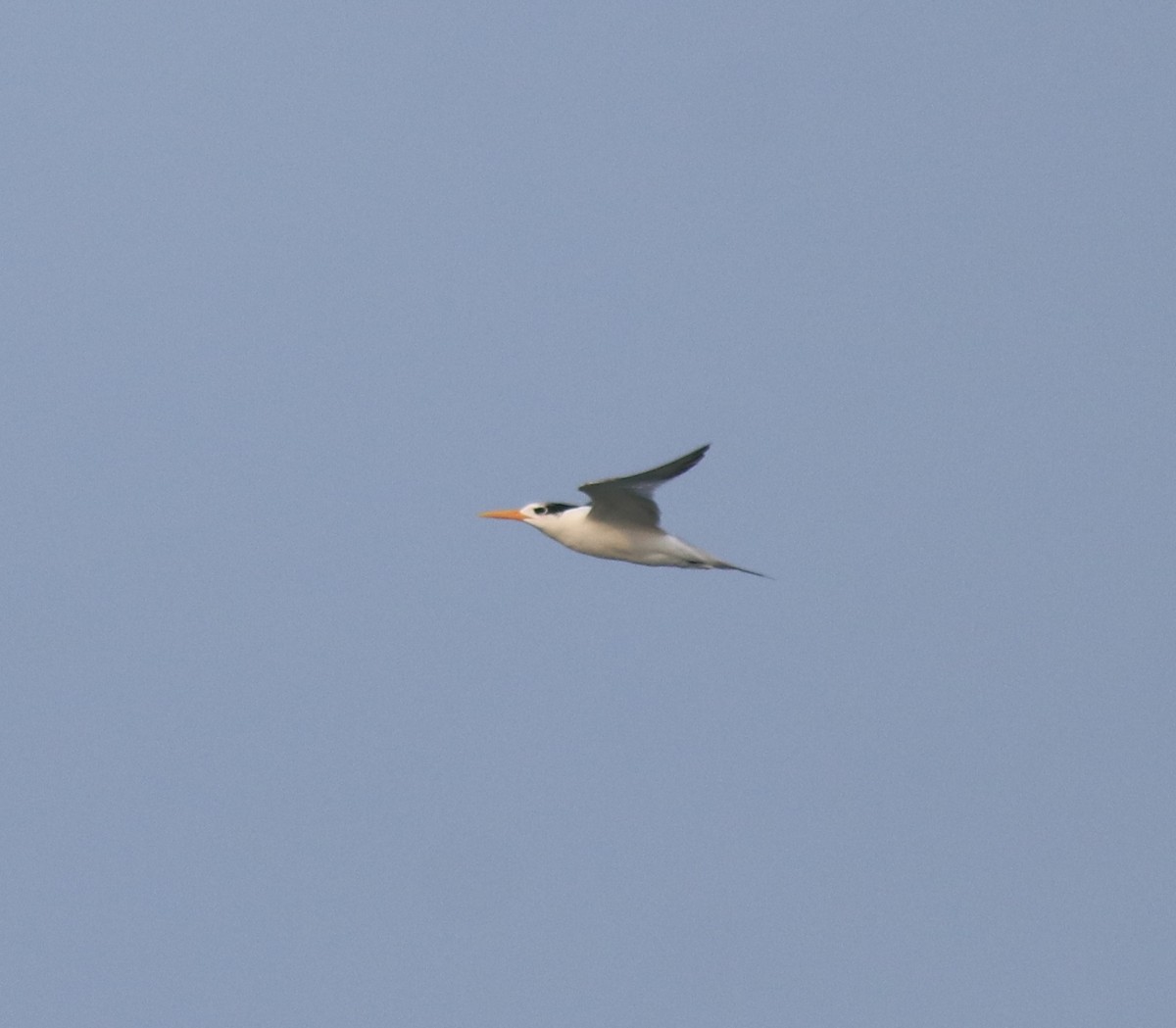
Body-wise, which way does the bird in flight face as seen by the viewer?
to the viewer's left
